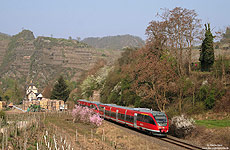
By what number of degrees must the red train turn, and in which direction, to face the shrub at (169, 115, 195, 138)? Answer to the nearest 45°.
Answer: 0° — it already faces it

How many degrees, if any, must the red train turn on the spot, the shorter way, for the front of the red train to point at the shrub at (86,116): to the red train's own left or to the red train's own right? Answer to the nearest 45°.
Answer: approximately 180°

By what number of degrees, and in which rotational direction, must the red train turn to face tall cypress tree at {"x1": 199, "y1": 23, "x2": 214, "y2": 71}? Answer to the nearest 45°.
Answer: approximately 90° to its left

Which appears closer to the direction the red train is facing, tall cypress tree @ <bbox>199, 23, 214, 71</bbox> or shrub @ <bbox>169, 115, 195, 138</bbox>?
the shrub

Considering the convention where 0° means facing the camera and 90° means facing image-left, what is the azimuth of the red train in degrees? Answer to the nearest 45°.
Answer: approximately 315°
